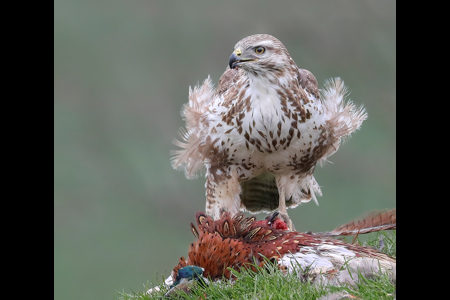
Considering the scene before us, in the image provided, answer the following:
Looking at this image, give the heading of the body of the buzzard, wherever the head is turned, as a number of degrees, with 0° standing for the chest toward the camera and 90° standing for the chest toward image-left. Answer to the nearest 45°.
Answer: approximately 0°
